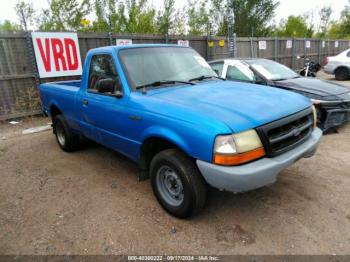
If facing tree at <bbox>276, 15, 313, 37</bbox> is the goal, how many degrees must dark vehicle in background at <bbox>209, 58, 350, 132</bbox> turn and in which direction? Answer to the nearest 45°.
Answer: approximately 135° to its left

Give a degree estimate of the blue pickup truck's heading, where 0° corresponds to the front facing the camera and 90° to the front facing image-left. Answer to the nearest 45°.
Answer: approximately 315°

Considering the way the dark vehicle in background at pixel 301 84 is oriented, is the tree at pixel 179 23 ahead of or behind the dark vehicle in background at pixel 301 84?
behind

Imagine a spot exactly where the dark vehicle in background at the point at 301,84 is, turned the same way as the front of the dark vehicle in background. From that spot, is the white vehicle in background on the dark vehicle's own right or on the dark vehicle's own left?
on the dark vehicle's own left

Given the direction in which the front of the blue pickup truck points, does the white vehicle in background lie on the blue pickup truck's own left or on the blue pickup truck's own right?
on the blue pickup truck's own left

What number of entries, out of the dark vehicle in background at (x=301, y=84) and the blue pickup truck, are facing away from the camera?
0

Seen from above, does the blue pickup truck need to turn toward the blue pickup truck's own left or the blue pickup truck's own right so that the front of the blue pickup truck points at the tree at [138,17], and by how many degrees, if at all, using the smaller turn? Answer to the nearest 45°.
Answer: approximately 135° to the blue pickup truck's own left

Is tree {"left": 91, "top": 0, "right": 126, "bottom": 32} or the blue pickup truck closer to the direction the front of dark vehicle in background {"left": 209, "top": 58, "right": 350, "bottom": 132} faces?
the blue pickup truck

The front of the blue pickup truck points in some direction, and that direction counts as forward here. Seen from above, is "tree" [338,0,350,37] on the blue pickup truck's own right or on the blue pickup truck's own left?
on the blue pickup truck's own left

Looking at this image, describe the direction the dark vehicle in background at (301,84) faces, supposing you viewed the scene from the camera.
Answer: facing the viewer and to the right of the viewer

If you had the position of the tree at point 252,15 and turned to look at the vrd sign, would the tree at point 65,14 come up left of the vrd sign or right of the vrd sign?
right

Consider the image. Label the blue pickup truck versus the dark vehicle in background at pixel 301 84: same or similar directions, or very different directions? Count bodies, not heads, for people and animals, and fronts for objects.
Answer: same or similar directions

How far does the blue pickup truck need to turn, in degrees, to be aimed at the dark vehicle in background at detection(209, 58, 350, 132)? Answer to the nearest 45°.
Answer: approximately 90° to its left
